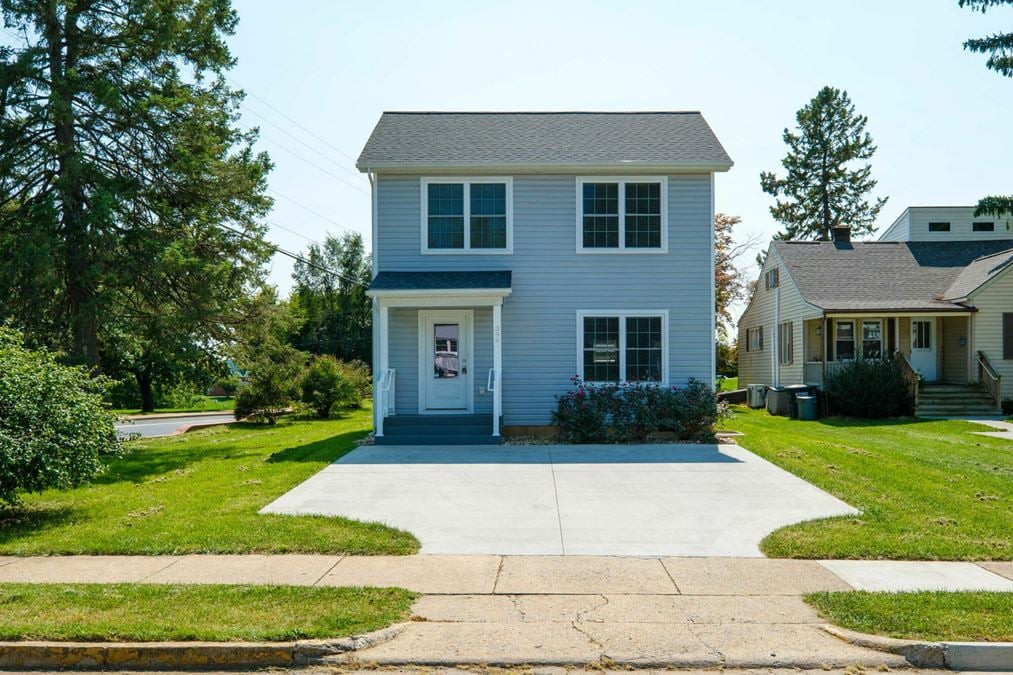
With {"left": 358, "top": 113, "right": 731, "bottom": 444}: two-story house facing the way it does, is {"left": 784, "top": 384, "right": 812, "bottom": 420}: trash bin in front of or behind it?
behind

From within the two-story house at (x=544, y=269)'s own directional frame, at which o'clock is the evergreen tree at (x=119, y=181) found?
The evergreen tree is roughly at 3 o'clock from the two-story house.

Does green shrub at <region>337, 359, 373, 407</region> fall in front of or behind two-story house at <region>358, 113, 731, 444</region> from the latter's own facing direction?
behind

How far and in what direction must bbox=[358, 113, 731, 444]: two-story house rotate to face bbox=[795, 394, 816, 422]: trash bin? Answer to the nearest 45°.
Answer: approximately 135° to its left

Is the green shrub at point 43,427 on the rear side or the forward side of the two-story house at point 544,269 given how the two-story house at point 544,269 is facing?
on the forward side

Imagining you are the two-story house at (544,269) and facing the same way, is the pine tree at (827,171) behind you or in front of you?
behind

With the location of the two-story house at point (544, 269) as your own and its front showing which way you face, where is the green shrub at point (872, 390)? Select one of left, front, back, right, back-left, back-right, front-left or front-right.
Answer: back-left

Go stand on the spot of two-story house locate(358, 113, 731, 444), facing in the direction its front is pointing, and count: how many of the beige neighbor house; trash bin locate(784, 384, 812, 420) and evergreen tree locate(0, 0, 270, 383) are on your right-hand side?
1

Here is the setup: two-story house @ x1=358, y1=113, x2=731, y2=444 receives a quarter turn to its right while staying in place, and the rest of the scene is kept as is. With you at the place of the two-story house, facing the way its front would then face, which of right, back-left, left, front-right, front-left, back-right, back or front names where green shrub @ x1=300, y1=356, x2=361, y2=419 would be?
front-right

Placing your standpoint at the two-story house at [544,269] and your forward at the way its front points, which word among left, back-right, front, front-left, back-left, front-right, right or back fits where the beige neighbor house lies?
back-left

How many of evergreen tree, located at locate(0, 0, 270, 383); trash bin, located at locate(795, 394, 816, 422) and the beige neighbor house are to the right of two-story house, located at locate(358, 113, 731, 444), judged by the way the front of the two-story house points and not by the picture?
1

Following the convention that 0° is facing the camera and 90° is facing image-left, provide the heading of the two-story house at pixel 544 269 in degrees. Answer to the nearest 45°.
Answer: approximately 0°
